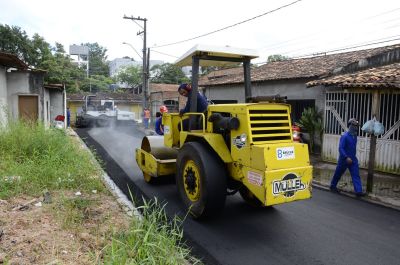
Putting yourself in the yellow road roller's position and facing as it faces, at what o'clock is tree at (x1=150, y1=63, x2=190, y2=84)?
The tree is roughly at 1 o'clock from the yellow road roller.

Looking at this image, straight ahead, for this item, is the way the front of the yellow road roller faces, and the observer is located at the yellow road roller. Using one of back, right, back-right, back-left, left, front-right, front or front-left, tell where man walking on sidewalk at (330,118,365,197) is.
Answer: right

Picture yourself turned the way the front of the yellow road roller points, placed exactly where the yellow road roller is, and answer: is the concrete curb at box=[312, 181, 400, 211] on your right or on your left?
on your right

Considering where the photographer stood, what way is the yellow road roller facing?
facing away from the viewer and to the left of the viewer

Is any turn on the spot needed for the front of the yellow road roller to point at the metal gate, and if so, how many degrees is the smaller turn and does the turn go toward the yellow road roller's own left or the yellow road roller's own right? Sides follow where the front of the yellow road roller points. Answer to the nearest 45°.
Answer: approximately 90° to the yellow road roller's own right

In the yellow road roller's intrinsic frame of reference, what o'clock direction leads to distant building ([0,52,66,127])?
The distant building is roughly at 12 o'clock from the yellow road roller.

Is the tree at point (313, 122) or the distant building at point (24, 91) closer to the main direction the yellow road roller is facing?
the distant building
